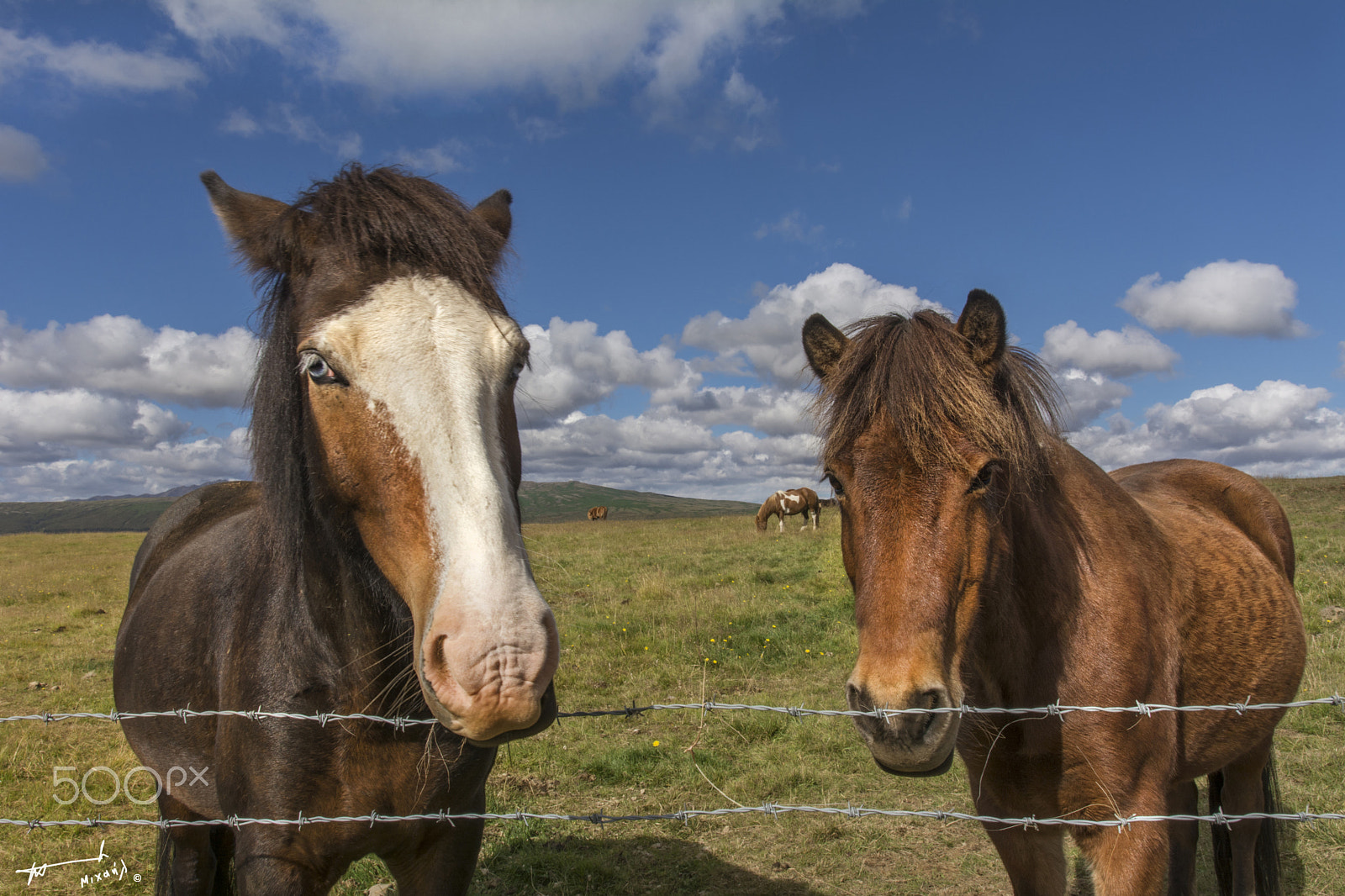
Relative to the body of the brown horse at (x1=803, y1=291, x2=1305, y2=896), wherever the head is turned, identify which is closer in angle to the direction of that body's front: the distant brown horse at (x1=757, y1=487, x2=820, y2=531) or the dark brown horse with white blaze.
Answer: the dark brown horse with white blaze

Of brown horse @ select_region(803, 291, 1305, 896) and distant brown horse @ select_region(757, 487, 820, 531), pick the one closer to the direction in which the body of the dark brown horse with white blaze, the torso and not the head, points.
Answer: the brown horse

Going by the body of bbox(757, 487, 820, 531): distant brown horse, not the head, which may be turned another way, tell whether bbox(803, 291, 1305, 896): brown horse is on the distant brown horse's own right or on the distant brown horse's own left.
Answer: on the distant brown horse's own left

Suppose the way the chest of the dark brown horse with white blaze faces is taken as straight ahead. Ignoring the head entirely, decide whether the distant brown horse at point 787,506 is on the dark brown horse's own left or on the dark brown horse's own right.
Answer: on the dark brown horse's own left

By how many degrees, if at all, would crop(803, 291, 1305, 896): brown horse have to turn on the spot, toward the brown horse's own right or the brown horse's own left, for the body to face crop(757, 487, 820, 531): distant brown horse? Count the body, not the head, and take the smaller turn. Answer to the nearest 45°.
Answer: approximately 135° to the brown horse's own right

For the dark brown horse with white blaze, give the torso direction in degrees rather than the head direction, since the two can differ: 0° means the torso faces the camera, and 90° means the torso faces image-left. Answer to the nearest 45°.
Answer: approximately 315°

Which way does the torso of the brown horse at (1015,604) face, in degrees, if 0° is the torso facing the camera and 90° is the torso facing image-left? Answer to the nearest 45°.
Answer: approximately 45°

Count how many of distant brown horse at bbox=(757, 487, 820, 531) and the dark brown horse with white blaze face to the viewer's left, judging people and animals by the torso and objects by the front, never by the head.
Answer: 1

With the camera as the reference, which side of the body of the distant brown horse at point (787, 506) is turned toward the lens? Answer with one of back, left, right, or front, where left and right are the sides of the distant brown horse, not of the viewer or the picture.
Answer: left

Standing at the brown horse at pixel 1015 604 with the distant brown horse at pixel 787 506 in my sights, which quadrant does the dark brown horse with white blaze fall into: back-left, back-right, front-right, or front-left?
back-left
